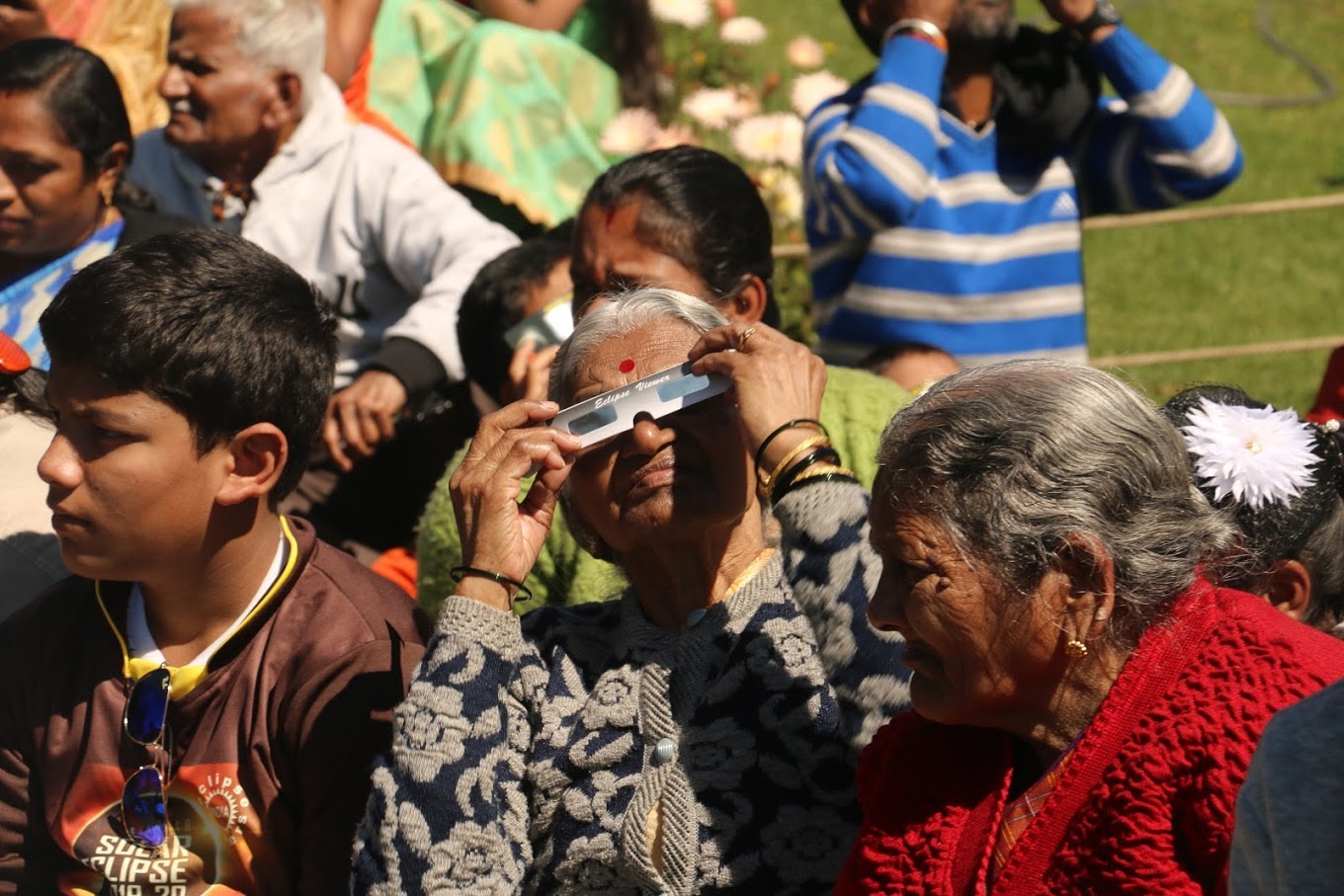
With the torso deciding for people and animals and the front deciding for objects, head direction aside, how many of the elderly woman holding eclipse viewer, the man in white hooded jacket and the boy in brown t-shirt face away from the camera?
0

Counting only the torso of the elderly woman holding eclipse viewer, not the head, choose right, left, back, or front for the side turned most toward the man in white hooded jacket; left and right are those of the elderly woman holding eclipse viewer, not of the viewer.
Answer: back

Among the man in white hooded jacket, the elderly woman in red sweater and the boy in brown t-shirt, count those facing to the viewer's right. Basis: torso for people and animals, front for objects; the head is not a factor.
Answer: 0

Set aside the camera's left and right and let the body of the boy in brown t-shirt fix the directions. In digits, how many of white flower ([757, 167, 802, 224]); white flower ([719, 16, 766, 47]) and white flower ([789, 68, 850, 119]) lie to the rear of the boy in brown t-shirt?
3

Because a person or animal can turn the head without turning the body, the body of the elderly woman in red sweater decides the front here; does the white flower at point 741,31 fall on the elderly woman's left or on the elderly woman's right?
on the elderly woman's right

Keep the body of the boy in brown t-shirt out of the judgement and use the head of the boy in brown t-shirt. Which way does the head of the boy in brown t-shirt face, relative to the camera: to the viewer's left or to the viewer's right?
to the viewer's left

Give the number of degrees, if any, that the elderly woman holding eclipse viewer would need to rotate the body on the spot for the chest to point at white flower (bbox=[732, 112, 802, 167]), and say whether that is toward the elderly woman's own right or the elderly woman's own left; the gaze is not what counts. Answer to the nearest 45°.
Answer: approximately 180°

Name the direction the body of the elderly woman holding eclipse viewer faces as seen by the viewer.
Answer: toward the camera

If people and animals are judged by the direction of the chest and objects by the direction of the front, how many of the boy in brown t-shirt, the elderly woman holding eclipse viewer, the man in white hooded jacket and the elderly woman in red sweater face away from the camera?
0

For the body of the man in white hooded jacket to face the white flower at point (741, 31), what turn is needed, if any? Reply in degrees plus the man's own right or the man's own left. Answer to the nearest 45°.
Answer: approximately 180°

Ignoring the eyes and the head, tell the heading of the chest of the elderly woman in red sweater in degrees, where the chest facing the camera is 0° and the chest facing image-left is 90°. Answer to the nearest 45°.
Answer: approximately 45°

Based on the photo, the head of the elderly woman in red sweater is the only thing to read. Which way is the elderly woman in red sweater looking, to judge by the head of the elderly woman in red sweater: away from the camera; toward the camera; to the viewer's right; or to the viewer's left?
to the viewer's left
